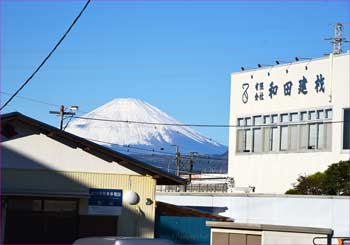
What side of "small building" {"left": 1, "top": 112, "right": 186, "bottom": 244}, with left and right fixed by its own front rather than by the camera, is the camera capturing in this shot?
front

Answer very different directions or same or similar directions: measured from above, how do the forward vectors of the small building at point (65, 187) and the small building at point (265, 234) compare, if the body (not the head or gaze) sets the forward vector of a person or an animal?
same or similar directions

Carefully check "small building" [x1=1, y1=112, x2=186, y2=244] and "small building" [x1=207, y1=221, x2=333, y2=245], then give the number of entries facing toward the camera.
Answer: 2

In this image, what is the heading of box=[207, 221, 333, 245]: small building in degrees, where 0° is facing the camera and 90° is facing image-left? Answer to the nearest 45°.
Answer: approximately 0°

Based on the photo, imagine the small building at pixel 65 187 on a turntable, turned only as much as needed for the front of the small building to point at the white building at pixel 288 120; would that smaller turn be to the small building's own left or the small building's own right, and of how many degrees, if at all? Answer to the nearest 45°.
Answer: approximately 135° to the small building's own left

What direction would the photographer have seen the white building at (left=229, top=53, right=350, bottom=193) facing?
facing the viewer and to the left of the viewer

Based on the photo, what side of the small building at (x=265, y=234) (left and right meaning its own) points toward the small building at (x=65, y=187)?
right

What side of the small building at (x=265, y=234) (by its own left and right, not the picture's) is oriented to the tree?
back

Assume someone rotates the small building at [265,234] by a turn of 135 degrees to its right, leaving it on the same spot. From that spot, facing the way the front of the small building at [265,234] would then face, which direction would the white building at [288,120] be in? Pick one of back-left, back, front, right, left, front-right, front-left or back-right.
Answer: front-right

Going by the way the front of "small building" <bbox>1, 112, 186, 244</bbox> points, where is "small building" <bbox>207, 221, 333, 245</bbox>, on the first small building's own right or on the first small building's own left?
on the first small building's own left
